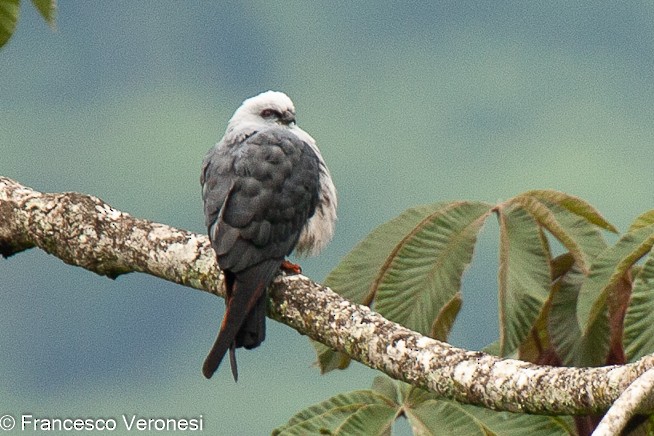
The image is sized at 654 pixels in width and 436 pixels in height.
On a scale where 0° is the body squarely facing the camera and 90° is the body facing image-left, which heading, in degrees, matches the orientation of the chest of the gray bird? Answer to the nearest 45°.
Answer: approximately 225°

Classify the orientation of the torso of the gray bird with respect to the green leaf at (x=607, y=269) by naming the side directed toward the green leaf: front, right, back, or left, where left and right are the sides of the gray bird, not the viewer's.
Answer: right

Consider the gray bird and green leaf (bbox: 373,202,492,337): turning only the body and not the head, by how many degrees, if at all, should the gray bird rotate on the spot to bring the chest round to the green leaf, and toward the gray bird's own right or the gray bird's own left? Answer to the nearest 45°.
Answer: approximately 90° to the gray bird's own right

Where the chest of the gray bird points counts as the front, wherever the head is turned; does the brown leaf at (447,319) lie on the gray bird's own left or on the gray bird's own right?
on the gray bird's own right

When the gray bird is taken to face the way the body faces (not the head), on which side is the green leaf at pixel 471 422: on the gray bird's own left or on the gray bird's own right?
on the gray bird's own right

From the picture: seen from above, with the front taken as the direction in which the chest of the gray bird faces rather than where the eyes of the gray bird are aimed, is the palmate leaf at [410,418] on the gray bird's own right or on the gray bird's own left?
on the gray bird's own right

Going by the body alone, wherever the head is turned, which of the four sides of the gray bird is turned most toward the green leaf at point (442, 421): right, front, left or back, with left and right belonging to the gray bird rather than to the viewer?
right

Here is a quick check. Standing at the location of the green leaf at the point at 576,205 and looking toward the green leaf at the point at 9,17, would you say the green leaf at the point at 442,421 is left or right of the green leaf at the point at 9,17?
left
